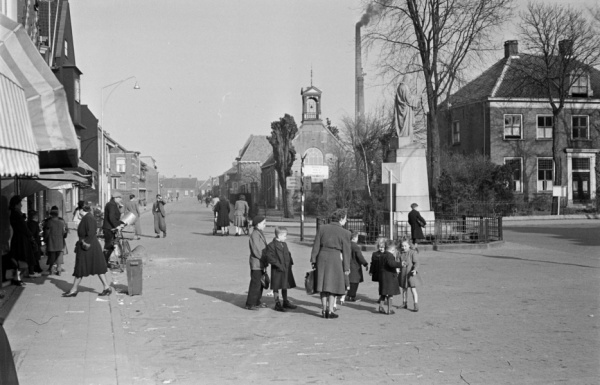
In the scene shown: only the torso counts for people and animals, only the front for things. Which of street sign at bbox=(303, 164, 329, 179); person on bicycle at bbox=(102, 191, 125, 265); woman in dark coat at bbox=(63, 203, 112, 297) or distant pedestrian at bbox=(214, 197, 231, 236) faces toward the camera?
the street sign

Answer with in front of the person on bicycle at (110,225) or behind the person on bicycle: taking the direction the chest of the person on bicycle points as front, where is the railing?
in front

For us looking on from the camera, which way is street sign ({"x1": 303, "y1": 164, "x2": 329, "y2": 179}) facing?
facing the viewer

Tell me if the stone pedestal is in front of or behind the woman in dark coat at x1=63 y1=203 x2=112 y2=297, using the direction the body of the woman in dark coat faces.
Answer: behind

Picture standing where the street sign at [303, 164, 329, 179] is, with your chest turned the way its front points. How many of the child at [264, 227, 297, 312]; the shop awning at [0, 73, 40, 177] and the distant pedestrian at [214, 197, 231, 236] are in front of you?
2

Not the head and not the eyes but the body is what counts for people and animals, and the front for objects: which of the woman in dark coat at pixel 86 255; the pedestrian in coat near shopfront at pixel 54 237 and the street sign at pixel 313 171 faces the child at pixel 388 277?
the street sign

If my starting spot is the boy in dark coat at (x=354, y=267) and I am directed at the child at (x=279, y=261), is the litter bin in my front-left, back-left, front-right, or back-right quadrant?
front-right

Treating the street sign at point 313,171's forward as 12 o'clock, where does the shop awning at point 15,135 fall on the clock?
The shop awning is roughly at 12 o'clock from the street sign.
